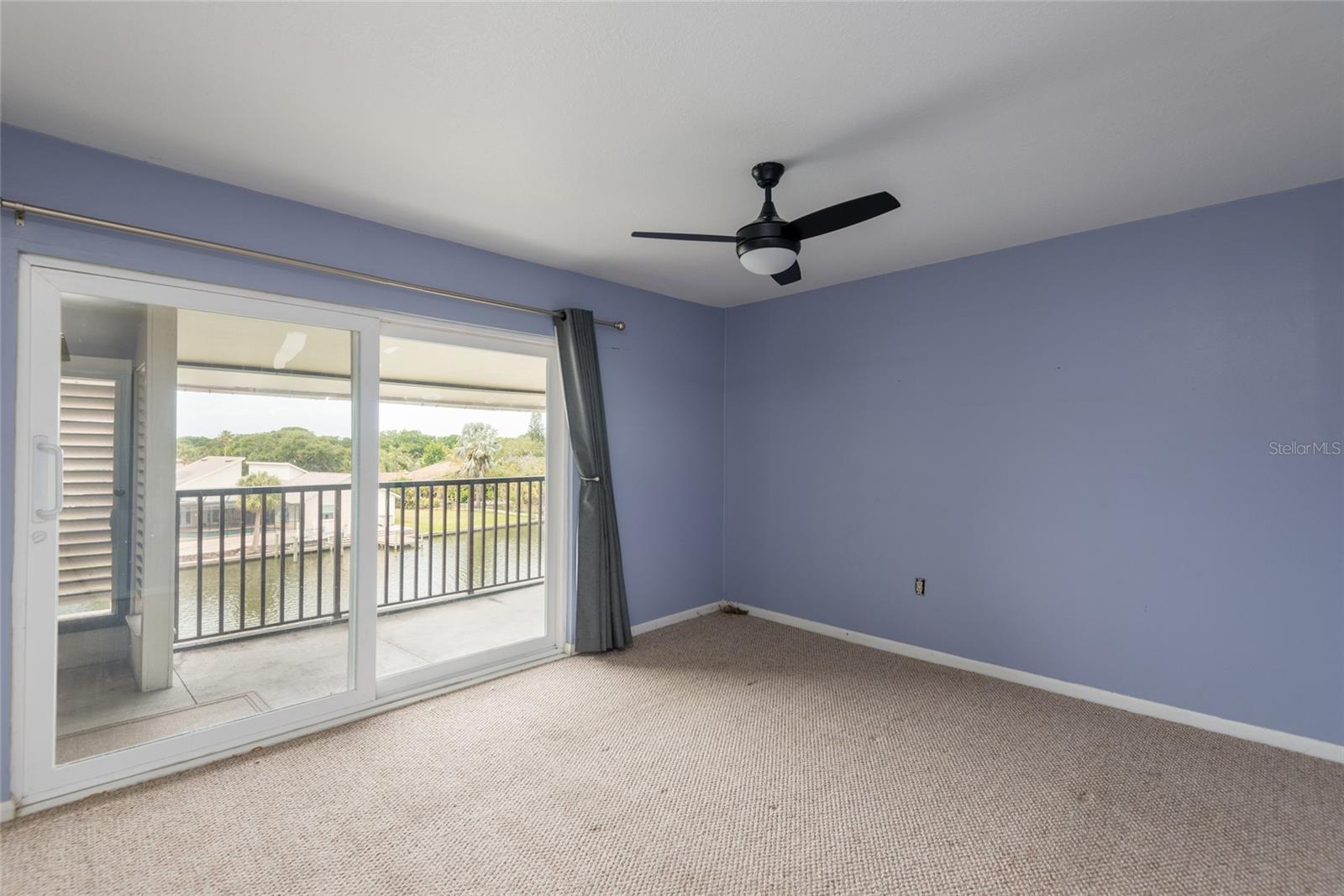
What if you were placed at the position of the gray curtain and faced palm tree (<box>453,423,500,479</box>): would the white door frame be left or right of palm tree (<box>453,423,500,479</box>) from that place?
left

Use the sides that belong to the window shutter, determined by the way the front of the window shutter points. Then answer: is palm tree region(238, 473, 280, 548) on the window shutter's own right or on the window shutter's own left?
on the window shutter's own left

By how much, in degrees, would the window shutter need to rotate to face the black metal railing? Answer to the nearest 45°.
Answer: approximately 90° to its left
